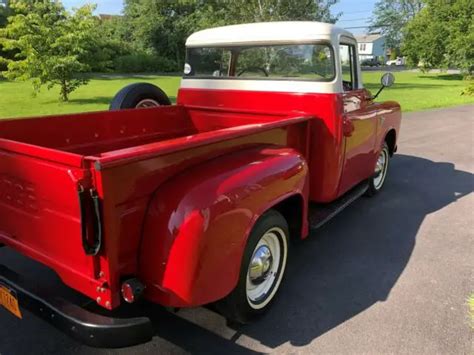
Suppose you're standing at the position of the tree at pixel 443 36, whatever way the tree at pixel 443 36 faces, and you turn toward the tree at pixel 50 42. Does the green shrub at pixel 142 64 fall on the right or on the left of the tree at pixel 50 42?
right

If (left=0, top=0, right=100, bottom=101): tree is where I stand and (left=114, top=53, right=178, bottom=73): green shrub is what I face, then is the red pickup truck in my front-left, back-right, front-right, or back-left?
back-right

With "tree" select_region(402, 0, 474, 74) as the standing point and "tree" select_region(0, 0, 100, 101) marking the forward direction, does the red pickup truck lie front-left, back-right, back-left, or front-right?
front-left

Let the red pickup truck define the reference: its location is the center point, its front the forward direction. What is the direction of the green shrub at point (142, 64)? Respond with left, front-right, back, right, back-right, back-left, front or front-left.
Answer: front-left

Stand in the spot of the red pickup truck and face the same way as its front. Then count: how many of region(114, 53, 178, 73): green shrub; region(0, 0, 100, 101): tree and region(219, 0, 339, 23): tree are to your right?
0

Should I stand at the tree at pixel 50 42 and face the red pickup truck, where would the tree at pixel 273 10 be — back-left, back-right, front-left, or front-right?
back-left

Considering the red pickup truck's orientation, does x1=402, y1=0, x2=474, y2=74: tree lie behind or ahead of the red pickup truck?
ahead

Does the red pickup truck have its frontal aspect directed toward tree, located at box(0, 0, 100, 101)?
no

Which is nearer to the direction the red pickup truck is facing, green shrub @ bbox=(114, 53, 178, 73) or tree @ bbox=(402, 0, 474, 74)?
the tree

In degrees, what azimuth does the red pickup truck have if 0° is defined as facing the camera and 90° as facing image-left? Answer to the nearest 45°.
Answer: approximately 225°

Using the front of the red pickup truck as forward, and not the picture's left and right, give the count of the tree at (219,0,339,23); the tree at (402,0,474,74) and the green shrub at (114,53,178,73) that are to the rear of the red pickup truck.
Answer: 0

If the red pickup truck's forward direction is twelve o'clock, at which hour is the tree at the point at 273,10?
The tree is roughly at 11 o'clock from the red pickup truck.
